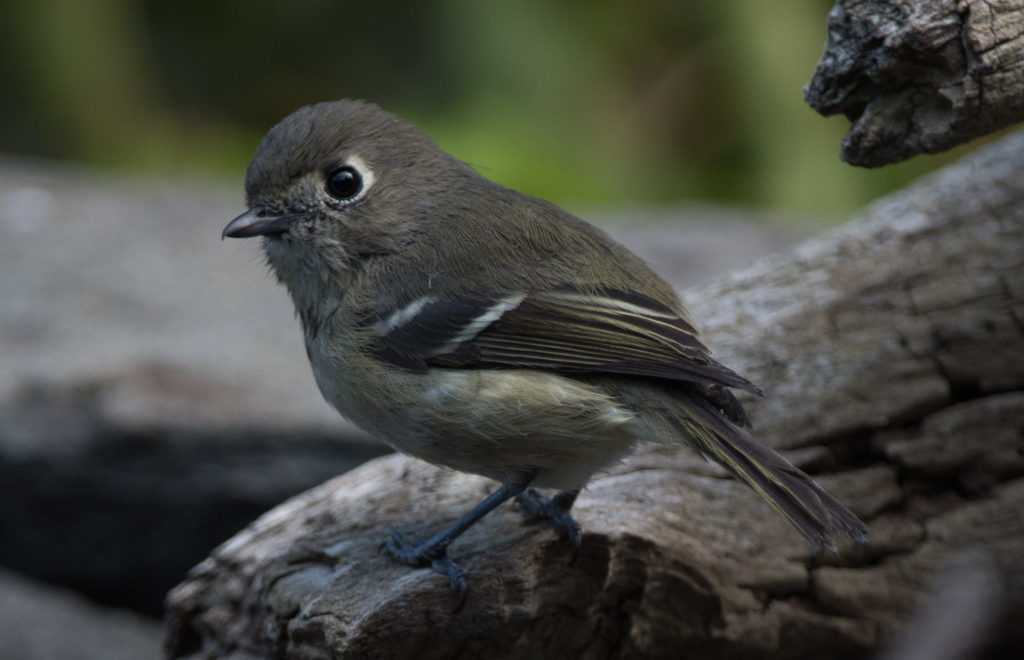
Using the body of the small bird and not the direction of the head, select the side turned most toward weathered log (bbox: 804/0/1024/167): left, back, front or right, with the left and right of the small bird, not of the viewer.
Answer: back

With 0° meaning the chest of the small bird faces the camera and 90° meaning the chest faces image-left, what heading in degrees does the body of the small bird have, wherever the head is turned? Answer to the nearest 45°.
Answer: approximately 90°
